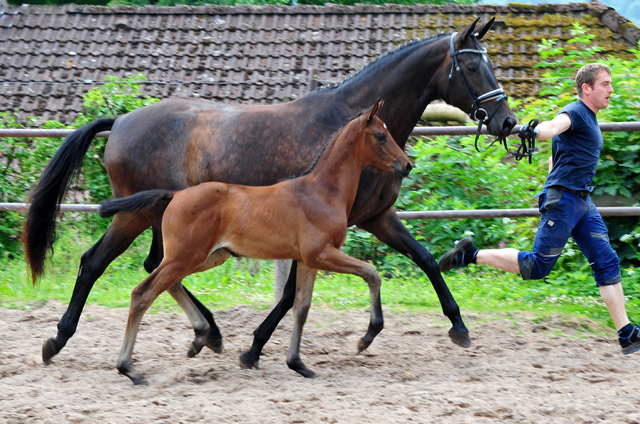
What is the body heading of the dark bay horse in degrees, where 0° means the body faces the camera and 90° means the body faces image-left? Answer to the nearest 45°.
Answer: approximately 270°

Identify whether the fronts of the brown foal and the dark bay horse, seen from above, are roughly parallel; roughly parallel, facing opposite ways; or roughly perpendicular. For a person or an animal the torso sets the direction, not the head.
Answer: roughly parallel

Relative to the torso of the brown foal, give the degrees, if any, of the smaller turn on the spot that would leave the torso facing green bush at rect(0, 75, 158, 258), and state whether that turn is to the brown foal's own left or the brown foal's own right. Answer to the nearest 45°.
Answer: approximately 135° to the brown foal's own left

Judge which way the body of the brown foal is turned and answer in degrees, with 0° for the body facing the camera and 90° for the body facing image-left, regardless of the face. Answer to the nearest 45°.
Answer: approximately 270°

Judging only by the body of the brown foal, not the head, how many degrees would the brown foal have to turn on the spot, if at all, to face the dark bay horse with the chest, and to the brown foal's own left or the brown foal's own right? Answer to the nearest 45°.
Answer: approximately 90° to the brown foal's own left

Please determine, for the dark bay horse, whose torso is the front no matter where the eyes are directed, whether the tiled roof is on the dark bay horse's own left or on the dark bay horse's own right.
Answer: on the dark bay horse's own left

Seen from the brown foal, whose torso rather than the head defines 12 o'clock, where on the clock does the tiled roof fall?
The tiled roof is roughly at 9 o'clock from the brown foal.

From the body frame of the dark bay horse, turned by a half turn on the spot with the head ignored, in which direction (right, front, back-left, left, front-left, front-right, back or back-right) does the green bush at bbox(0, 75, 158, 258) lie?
front-right

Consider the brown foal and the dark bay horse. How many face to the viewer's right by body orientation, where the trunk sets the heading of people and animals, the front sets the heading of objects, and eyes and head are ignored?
2
